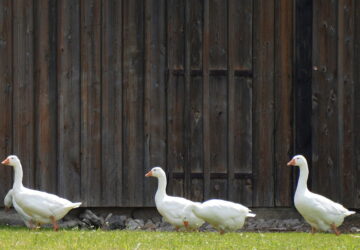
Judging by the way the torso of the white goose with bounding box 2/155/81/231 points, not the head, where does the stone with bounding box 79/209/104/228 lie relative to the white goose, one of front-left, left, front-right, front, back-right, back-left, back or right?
back-right

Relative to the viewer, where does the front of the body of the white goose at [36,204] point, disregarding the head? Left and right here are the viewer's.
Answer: facing to the left of the viewer

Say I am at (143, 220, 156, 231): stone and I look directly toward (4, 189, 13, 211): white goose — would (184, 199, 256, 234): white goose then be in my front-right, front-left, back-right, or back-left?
back-left

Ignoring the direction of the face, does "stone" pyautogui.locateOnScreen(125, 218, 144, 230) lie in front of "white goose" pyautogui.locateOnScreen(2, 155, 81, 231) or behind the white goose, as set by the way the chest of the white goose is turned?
behind

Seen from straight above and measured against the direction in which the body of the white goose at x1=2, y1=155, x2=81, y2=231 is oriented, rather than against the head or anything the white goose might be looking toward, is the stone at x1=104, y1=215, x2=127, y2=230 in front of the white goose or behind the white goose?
behind

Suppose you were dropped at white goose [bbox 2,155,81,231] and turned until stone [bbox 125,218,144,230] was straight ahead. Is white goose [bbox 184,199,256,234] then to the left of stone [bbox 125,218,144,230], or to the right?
right

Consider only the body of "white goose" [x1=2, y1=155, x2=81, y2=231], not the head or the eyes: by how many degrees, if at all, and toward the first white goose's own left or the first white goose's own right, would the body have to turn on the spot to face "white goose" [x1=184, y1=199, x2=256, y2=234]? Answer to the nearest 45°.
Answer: approximately 180°

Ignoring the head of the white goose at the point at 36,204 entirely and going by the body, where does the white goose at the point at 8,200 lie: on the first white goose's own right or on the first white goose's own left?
on the first white goose's own right
